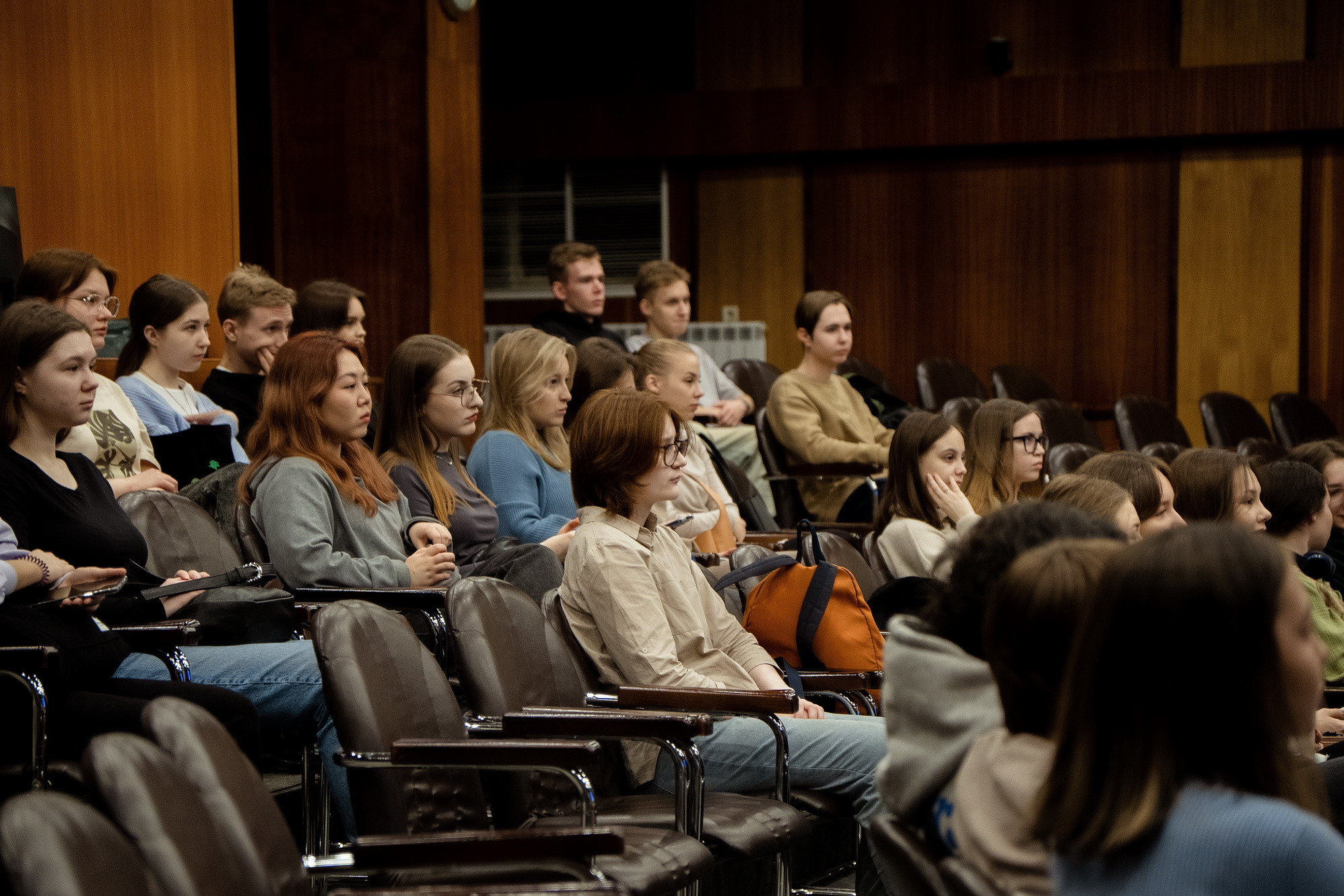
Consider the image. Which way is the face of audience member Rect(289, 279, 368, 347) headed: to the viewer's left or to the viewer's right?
to the viewer's right

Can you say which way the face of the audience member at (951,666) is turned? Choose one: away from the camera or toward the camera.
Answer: away from the camera

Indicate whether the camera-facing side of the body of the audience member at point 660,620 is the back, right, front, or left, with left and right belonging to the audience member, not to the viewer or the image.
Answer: right

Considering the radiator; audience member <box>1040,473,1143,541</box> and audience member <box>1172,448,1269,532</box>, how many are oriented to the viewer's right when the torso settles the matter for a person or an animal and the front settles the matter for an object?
2

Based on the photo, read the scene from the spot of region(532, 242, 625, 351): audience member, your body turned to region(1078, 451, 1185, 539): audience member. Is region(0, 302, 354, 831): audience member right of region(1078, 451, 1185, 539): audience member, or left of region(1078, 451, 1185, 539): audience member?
right

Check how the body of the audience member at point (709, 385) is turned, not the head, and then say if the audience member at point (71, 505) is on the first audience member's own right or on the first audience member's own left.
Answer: on the first audience member's own right

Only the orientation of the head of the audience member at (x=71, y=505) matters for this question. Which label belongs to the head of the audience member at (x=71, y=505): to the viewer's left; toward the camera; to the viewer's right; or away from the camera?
to the viewer's right

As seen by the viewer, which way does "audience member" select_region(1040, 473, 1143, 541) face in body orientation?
to the viewer's right

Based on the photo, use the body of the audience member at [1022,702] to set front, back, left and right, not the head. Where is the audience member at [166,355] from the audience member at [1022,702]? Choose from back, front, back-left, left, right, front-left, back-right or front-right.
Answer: left

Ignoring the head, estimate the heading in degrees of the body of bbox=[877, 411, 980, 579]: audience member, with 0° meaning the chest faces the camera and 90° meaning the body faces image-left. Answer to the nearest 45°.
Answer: approximately 270°

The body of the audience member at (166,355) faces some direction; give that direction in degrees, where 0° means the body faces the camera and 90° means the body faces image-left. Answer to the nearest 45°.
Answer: approximately 315°

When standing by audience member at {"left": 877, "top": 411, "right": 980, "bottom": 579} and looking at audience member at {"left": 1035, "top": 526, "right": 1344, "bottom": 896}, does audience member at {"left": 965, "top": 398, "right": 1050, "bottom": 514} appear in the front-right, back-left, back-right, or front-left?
back-left

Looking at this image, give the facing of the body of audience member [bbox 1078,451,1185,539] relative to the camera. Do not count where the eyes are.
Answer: to the viewer's right
